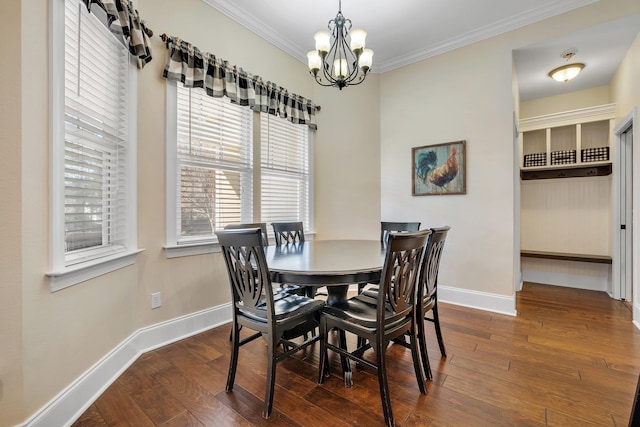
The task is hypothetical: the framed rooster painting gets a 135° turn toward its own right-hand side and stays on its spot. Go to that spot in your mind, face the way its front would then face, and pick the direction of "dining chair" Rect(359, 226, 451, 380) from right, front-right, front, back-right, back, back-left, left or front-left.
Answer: back

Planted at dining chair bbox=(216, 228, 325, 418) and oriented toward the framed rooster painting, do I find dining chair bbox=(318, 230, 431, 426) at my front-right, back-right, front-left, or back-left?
front-right

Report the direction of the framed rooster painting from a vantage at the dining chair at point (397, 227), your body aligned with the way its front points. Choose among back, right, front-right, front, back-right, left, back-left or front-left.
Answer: back

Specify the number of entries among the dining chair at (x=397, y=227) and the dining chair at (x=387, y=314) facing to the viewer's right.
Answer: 0

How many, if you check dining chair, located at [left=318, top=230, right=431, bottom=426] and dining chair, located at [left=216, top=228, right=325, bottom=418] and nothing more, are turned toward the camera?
0

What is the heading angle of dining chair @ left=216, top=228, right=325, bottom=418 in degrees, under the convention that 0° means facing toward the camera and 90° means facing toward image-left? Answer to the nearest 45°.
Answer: approximately 225°

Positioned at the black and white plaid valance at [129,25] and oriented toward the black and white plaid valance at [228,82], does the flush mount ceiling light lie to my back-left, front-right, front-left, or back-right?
front-right

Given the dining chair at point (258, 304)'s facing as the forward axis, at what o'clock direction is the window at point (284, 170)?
The window is roughly at 11 o'clock from the dining chair.

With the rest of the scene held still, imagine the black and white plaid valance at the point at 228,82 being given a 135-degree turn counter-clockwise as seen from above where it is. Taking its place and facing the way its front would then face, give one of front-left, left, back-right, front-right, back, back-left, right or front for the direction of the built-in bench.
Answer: right

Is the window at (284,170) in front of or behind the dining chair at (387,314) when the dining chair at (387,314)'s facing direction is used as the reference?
in front

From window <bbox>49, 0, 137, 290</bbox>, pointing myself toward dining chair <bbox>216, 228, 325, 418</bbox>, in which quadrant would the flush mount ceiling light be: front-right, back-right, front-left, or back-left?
front-left

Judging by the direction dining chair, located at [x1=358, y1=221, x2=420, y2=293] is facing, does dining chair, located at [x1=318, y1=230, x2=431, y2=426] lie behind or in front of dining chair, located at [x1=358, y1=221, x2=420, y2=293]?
in front

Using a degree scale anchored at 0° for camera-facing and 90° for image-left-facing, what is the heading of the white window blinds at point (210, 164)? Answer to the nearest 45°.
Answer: approximately 315°

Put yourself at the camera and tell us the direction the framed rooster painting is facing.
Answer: facing the viewer and to the left of the viewer

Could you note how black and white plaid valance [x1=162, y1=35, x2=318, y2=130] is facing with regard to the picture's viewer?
facing the viewer and to the right of the viewer
